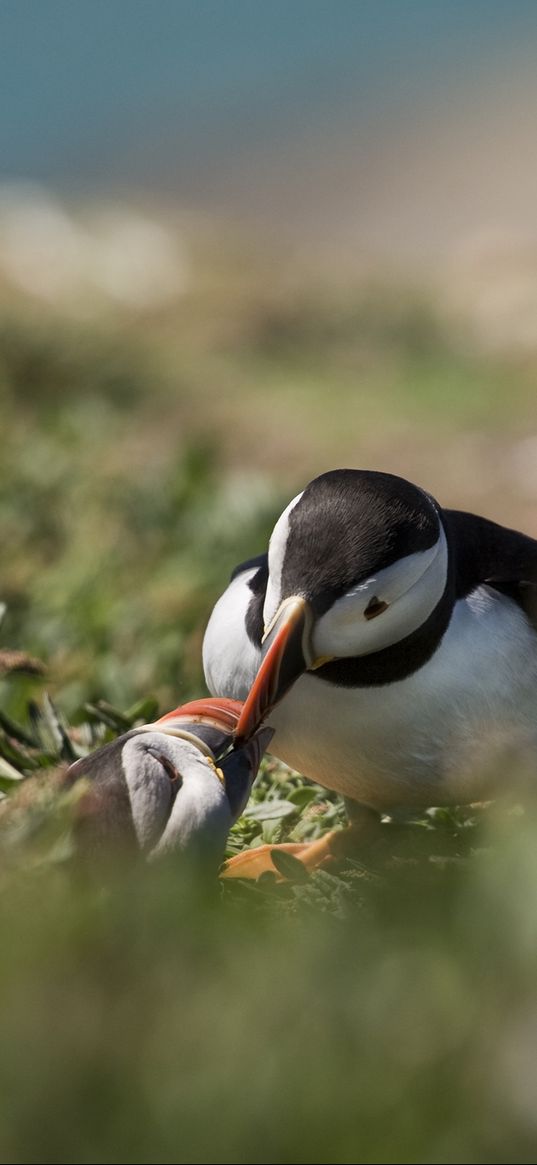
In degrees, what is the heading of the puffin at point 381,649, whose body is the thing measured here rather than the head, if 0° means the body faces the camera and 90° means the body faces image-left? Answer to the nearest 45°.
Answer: approximately 45°
